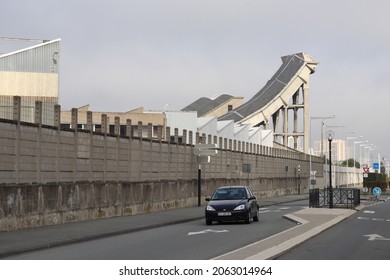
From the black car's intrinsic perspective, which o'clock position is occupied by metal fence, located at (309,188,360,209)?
The metal fence is roughly at 7 o'clock from the black car.

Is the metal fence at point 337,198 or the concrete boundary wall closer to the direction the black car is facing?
the concrete boundary wall

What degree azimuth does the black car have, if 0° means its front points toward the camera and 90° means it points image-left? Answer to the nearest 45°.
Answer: approximately 0°

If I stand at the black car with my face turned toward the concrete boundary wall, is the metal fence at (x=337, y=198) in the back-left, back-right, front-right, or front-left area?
back-right

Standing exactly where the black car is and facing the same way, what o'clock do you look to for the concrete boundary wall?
The concrete boundary wall is roughly at 3 o'clock from the black car.
